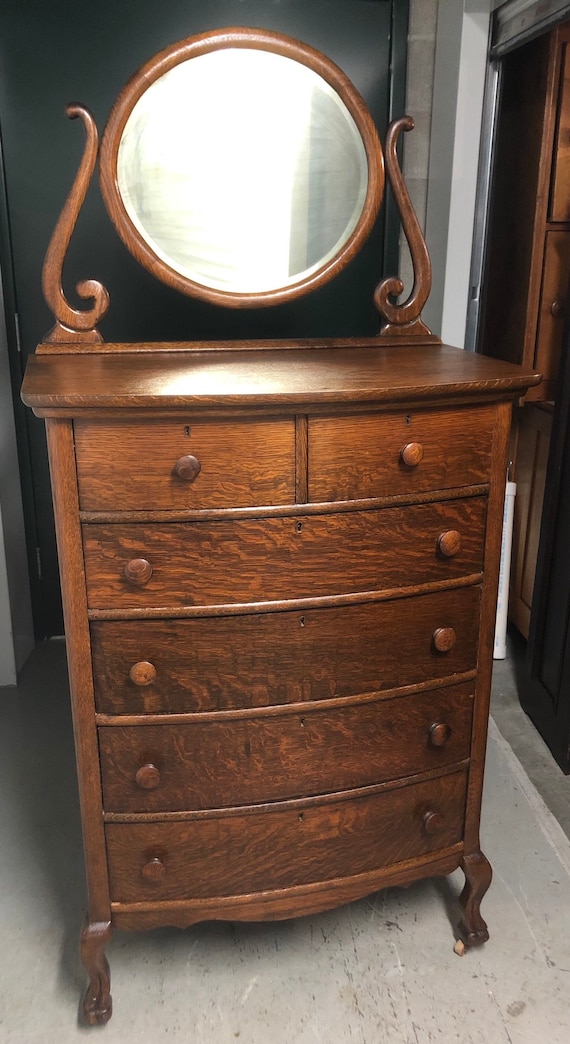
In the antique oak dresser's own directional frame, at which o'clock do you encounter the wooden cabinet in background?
The wooden cabinet in background is roughly at 7 o'clock from the antique oak dresser.

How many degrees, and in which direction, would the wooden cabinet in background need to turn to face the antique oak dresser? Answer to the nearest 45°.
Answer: approximately 45° to its right

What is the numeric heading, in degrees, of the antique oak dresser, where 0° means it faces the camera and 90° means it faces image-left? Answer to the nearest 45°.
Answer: approximately 0°

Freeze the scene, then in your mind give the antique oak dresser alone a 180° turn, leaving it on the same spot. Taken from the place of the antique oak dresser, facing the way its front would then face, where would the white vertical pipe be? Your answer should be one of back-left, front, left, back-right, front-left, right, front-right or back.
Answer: front-right
